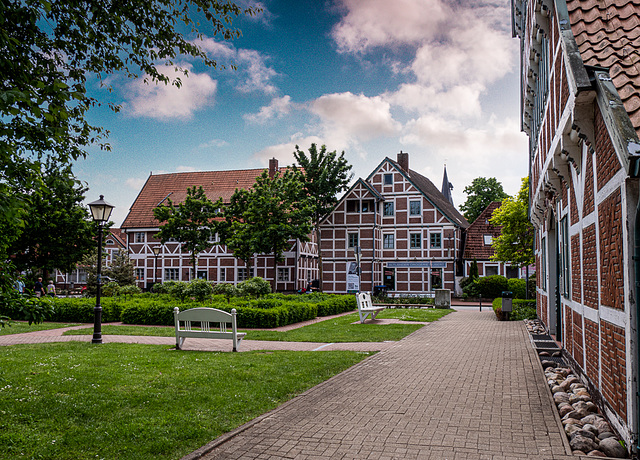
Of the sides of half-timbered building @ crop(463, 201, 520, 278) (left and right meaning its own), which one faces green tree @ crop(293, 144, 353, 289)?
right

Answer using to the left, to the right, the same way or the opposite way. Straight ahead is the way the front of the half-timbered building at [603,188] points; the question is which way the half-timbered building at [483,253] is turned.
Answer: to the left

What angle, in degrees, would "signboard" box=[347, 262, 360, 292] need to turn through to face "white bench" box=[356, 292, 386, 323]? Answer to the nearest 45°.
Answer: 0° — it already faces it

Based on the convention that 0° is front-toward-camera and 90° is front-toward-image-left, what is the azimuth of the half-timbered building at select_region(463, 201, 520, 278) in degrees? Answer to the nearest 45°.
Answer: approximately 0°

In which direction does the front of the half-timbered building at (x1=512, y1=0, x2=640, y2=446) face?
to the viewer's left

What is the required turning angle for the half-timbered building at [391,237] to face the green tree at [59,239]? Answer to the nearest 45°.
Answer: approximately 90° to its right

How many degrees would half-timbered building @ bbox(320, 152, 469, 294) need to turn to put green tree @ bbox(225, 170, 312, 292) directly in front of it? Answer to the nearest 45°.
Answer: approximately 45° to its right
